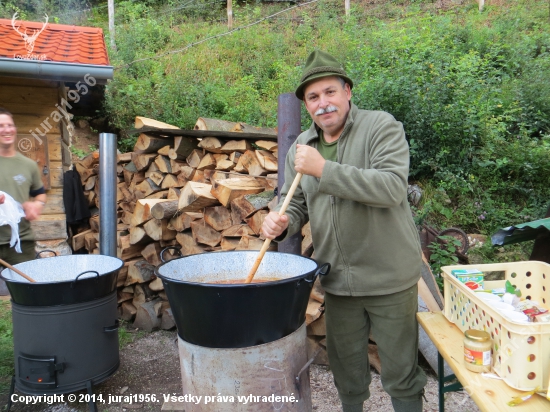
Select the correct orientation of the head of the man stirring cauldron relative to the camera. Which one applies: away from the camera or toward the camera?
toward the camera

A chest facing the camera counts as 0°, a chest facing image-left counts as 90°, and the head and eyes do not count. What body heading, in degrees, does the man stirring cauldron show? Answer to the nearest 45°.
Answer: approximately 45°

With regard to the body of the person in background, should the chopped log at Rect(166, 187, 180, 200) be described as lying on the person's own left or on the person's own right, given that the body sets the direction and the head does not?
on the person's own left

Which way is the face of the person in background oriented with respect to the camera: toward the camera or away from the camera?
toward the camera

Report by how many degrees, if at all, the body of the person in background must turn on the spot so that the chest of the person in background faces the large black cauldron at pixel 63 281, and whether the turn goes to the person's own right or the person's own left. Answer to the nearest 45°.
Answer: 0° — they already face it

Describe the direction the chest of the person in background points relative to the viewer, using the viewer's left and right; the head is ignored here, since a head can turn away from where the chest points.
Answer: facing the viewer

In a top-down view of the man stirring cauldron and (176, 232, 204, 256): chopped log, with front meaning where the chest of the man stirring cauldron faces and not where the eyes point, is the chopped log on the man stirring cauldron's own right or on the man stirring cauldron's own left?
on the man stirring cauldron's own right

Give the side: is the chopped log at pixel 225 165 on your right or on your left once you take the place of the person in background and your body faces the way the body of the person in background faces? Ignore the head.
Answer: on your left
